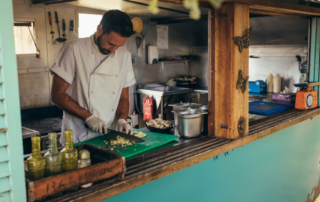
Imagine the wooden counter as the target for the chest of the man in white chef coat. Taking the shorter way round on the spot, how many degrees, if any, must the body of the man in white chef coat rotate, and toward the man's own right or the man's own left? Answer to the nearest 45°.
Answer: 0° — they already face it

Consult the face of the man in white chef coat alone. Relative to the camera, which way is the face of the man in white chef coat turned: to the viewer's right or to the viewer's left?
to the viewer's right

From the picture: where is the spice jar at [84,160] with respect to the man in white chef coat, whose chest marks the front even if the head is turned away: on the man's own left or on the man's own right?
on the man's own right

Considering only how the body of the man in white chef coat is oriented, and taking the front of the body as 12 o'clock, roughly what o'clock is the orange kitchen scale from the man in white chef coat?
The orange kitchen scale is roughly at 10 o'clock from the man in white chef coat.

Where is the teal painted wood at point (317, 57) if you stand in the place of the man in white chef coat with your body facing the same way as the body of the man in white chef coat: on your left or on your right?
on your left

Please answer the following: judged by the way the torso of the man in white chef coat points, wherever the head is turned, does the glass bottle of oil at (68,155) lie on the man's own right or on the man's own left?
on the man's own right

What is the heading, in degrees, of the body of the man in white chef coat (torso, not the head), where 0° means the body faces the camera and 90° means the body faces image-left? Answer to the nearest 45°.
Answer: approximately 315°
